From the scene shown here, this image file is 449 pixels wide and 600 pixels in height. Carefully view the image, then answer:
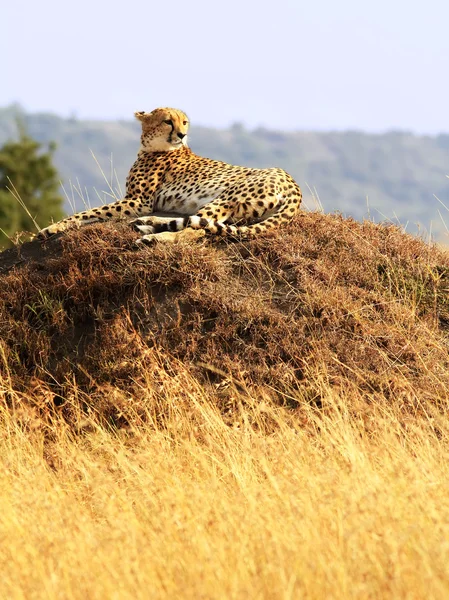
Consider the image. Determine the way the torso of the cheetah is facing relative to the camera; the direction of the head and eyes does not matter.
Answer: to the viewer's left

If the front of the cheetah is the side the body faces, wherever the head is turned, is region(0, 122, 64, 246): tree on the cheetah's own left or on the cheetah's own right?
on the cheetah's own right
